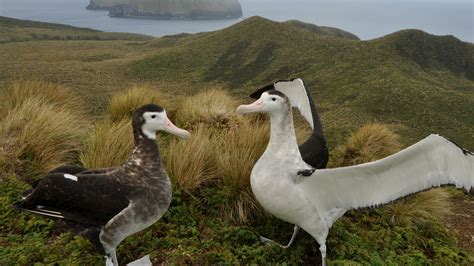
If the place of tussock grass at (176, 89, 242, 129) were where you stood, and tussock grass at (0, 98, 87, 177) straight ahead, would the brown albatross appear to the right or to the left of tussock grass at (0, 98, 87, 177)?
left

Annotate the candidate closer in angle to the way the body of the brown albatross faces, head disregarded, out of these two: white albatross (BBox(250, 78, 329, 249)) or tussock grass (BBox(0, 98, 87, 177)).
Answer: the white albatross

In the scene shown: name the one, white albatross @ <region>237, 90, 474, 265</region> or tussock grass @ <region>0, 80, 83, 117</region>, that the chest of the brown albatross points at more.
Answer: the white albatross

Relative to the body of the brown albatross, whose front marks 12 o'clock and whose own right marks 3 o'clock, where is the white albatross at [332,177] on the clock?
The white albatross is roughly at 12 o'clock from the brown albatross.

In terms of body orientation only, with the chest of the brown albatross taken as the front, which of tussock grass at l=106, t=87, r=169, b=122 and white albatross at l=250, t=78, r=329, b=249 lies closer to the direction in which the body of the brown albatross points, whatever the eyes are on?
the white albatross

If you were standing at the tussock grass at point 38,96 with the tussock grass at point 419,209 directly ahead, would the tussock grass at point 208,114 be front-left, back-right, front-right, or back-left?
front-left

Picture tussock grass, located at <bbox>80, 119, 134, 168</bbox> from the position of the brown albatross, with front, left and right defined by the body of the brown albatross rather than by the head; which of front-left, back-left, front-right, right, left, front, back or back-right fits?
left

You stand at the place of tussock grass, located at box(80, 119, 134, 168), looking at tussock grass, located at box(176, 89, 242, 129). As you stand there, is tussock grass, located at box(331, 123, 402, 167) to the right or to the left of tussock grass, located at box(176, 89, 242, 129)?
right

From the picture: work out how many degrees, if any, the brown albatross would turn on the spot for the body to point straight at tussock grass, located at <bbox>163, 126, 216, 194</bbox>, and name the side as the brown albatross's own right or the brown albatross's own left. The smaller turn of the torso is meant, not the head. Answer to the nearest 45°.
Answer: approximately 45° to the brown albatross's own left

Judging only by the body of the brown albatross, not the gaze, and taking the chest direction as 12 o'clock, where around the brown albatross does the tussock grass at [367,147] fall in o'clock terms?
The tussock grass is roughly at 11 o'clock from the brown albatross.

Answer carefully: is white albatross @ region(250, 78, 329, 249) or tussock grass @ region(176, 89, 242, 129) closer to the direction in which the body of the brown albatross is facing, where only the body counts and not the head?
the white albatross

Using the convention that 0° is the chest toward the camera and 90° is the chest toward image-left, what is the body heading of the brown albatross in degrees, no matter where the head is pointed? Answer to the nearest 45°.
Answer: approximately 270°
